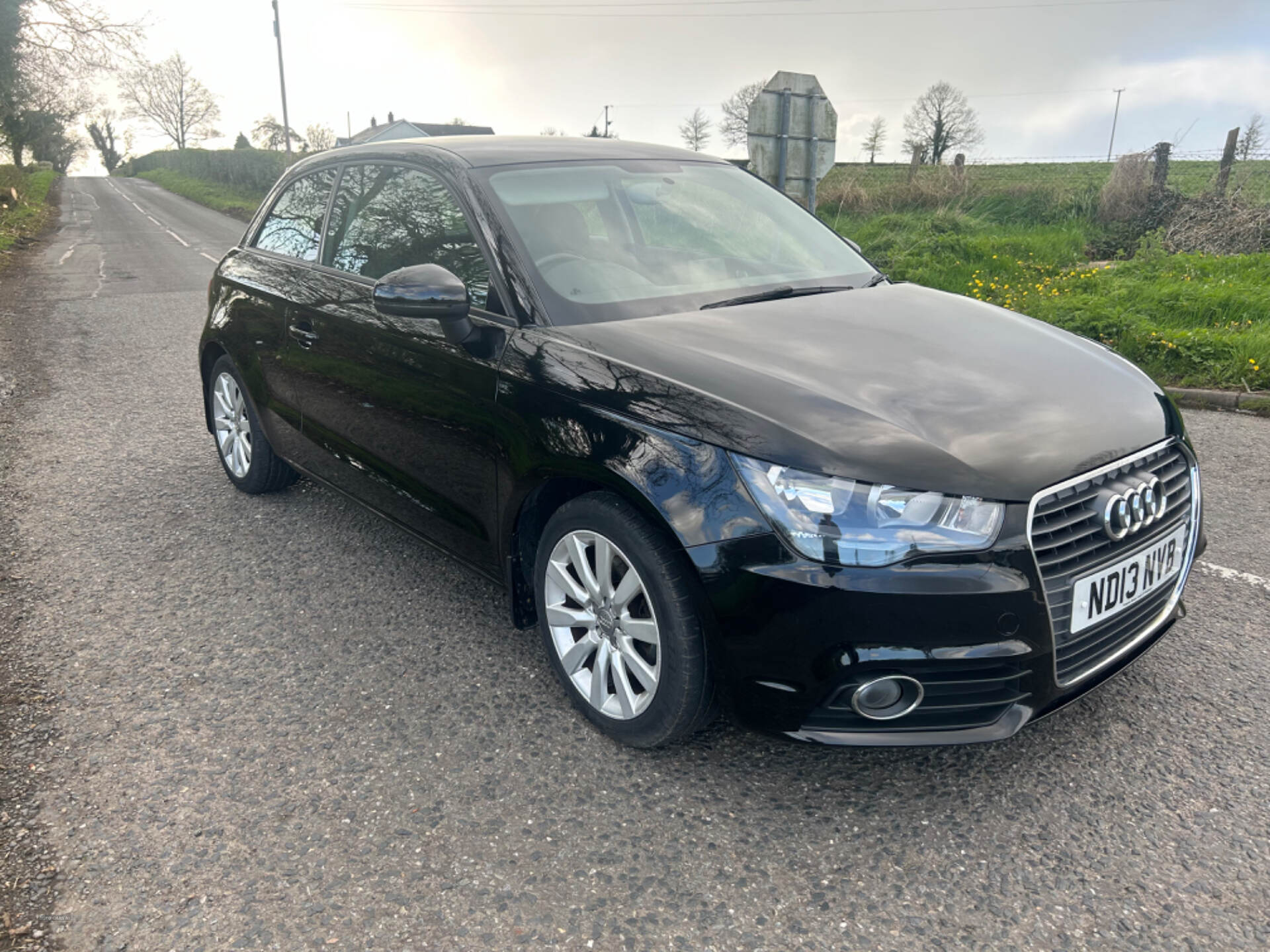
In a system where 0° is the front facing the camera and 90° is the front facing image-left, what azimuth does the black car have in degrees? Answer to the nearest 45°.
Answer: approximately 315°

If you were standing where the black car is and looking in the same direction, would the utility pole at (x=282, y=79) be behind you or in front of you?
behind

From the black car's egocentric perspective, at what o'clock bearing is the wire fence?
The wire fence is roughly at 8 o'clock from the black car.

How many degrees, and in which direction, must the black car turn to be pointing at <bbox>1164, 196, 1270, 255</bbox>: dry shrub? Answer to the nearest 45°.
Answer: approximately 90° to its left

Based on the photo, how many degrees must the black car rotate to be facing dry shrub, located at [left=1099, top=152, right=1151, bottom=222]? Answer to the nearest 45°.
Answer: approximately 90° to its left

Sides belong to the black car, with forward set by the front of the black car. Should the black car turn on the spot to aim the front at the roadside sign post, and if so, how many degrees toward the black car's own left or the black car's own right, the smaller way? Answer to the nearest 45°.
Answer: approximately 135° to the black car's own left
